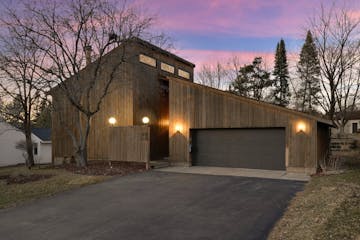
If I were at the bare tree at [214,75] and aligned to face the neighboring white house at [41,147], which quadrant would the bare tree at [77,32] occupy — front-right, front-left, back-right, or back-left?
front-left

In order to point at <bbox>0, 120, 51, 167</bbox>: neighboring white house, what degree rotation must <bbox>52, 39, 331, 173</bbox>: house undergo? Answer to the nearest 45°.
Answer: approximately 135° to its right

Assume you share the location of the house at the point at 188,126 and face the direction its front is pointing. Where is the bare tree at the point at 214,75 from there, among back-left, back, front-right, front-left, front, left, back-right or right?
back

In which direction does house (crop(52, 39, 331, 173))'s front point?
toward the camera

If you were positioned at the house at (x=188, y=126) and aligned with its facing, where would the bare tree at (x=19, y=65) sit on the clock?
The bare tree is roughly at 3 o'clock from the house.

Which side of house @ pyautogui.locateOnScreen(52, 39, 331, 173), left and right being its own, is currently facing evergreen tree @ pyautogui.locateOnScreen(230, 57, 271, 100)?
back

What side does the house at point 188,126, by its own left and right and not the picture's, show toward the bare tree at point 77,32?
right

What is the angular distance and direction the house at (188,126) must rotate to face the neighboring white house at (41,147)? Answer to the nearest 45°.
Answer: approximately 135° to its right

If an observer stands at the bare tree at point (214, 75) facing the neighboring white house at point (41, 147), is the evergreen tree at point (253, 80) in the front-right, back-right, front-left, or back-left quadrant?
back-left

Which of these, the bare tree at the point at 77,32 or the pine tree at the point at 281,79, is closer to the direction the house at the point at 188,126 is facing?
the bare tree
